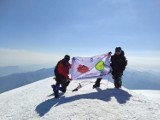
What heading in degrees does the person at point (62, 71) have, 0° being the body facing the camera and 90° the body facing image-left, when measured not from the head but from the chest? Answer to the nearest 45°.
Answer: approximately 270°

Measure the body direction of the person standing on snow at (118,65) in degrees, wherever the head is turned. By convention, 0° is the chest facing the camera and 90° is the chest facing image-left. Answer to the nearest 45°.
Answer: approximately 45°
